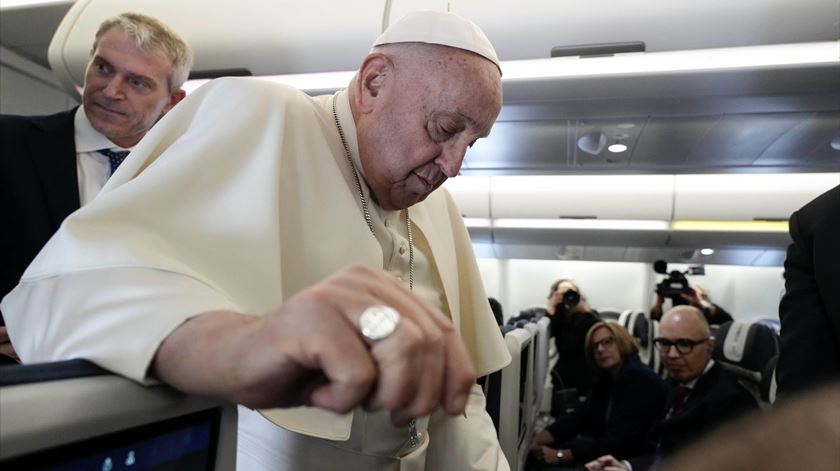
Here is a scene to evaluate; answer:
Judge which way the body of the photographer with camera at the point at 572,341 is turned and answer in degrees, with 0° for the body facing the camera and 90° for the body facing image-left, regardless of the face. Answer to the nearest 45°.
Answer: approximately 0°

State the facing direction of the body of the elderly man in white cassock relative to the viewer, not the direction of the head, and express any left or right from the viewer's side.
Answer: facing the viewer and to the right of the viewer

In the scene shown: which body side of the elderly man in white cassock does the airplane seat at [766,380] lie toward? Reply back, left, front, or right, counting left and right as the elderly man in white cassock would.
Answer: left

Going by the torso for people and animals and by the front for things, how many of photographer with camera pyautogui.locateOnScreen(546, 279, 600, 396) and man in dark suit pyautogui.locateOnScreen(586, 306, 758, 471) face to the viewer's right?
0

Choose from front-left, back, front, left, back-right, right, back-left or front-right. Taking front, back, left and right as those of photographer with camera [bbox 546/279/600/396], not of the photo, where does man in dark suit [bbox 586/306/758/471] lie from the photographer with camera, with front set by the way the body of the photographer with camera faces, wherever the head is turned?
front

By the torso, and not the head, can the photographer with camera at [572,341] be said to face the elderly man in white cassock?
yes

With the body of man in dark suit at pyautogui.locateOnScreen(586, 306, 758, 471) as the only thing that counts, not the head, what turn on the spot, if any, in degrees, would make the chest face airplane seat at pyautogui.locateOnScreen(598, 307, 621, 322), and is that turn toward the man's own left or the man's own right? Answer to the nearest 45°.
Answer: approximately 135° to the man's own right

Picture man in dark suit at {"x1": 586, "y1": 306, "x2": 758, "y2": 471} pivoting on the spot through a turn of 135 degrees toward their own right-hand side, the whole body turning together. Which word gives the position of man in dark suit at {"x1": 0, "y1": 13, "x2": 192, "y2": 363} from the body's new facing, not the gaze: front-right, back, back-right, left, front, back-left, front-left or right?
back-left

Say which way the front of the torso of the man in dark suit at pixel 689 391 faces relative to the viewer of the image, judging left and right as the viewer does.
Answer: facing the viewer and to the left of the viewer

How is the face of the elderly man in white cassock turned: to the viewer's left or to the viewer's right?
to the viewer's right
